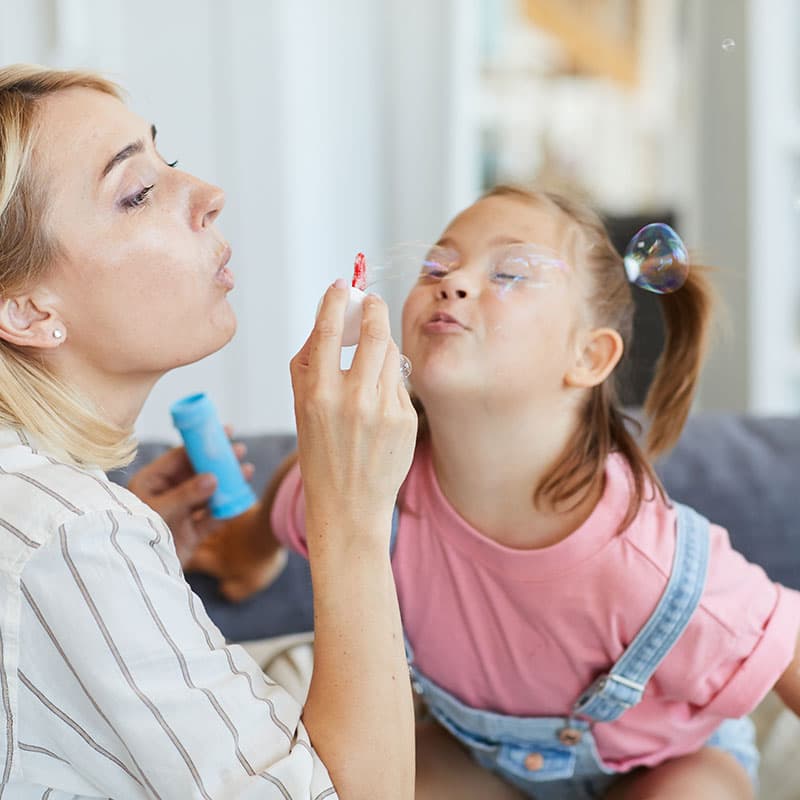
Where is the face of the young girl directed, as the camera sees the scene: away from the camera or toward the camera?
toward the camera

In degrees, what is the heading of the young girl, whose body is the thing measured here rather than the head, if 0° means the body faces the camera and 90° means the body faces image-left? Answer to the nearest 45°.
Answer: approximately 45°

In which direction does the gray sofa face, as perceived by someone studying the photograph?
facing the viewer

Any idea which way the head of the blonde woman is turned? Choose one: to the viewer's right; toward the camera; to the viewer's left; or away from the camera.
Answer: to the viewer's right

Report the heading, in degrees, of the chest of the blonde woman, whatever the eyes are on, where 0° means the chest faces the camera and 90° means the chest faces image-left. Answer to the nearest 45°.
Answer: approximately 270°
